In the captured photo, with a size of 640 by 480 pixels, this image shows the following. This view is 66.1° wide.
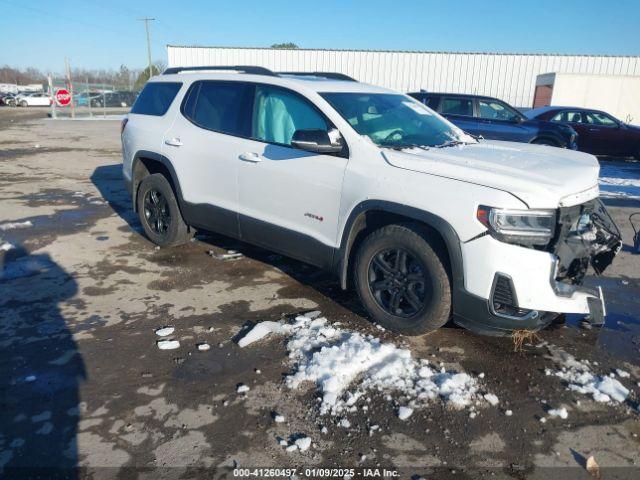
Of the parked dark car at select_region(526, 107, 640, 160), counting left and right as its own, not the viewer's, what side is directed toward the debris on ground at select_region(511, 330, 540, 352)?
right

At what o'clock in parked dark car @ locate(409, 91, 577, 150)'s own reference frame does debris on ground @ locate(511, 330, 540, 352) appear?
The debris on ground is roughly at 3 o'clock from the parked dark car.

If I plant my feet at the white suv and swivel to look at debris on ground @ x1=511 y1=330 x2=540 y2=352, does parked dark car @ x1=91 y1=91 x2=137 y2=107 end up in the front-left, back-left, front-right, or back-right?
back-left

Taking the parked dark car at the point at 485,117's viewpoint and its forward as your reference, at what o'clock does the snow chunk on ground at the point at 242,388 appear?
The snow chunk on ground is roughly at 3 o'clock from the parked dark car.

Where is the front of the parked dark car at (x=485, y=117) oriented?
to the viewer's right

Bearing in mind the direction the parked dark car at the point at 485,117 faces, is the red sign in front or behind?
behind

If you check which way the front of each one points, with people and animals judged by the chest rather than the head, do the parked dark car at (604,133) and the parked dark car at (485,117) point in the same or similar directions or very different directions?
same or similar directions

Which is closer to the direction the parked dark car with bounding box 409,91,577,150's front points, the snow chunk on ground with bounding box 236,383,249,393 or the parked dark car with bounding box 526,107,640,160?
the parked dark car

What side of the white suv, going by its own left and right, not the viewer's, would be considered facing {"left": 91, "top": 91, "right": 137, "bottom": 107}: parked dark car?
back

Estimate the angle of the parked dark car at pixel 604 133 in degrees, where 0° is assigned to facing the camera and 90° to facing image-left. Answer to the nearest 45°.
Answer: approximately 270°

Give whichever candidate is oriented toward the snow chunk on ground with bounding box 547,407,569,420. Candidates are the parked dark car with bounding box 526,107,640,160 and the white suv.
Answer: the white suv

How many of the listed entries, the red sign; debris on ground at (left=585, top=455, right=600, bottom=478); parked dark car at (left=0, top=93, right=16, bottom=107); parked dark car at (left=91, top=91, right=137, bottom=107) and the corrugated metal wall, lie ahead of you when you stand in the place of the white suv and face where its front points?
1

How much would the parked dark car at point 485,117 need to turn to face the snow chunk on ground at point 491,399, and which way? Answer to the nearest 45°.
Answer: approximately 90° to its right

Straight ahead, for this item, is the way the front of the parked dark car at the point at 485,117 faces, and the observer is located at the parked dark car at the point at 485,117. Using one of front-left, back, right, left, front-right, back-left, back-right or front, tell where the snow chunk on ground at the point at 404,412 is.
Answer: right

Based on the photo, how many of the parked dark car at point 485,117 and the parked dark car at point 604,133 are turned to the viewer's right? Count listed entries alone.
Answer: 2

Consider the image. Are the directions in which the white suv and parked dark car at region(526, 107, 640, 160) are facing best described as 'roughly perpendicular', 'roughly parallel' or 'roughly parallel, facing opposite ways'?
roughly parallel
